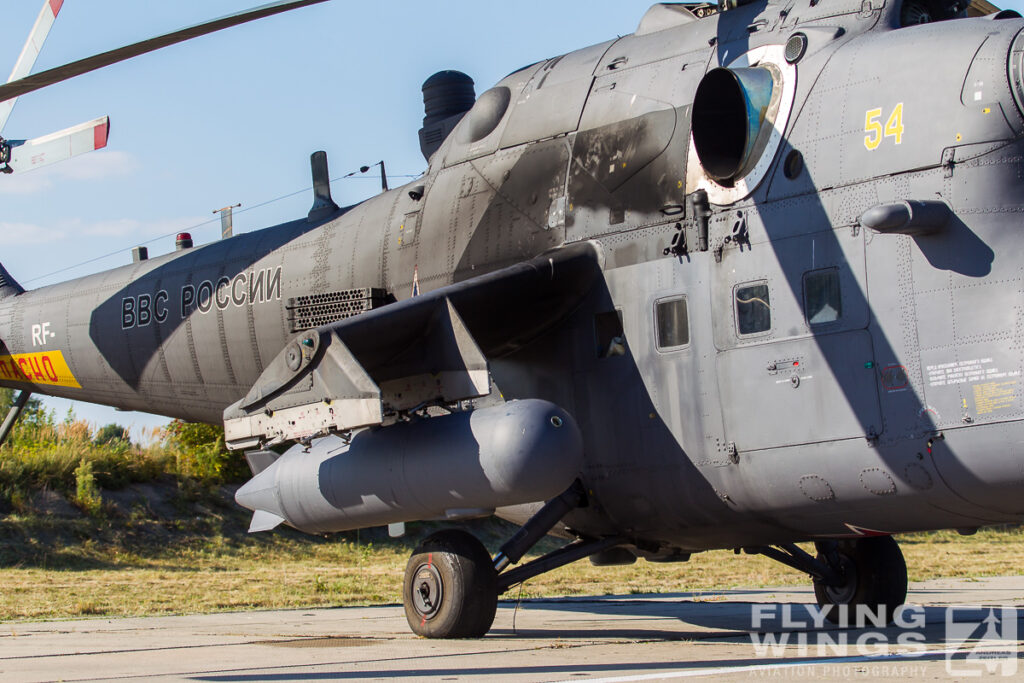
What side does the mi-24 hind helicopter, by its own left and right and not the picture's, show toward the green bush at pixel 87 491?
back

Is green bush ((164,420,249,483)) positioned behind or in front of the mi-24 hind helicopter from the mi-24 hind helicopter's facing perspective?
behind

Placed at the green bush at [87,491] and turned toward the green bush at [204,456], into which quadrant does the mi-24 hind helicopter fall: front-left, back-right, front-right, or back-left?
back-right

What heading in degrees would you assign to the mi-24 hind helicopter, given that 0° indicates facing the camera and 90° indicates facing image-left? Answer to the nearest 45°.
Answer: approximately 315°
